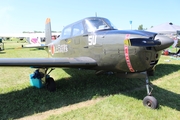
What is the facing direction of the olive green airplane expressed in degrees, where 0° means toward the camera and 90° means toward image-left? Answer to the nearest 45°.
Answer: approximately 315°
